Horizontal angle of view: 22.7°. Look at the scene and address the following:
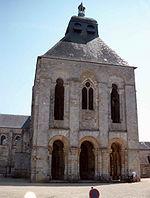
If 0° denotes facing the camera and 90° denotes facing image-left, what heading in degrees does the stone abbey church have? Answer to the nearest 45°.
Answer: approximately 0°
